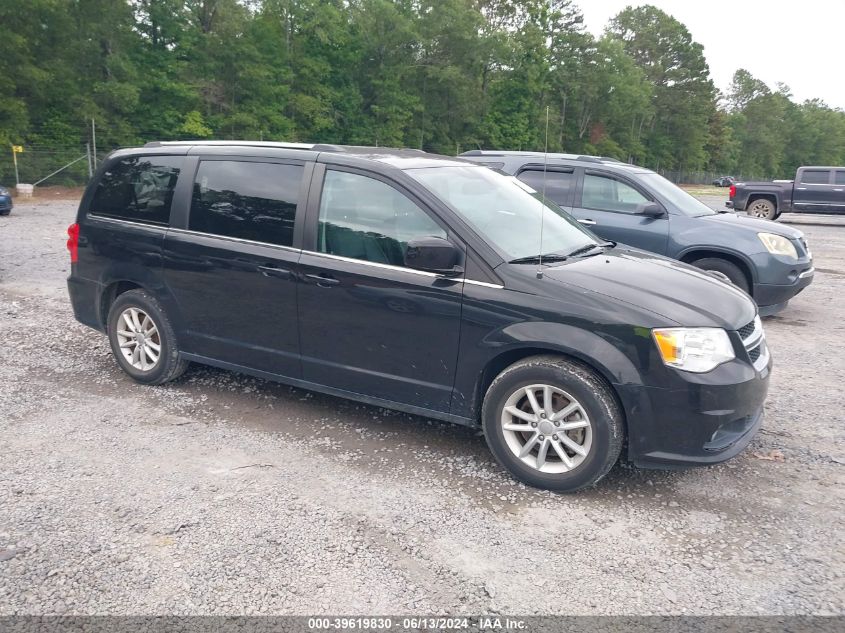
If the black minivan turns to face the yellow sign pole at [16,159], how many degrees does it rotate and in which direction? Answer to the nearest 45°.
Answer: approximately 180°

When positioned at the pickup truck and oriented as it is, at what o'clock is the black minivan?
The black minivan is roughly at 3 o'clock from the pickup truck.

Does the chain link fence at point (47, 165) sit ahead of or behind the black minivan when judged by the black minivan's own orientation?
behind

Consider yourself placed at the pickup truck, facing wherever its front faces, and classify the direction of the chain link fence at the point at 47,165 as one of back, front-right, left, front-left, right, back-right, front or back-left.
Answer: back

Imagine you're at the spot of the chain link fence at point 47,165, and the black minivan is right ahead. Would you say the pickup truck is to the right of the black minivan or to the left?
left

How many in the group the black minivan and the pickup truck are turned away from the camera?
0

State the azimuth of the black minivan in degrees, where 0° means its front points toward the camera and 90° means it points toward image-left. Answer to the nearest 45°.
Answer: approximately 315°

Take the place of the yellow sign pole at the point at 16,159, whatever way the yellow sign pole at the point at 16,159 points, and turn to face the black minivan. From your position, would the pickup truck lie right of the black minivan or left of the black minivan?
left

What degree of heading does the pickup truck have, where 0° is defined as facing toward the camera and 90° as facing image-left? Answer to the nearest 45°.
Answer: approximately 270°
